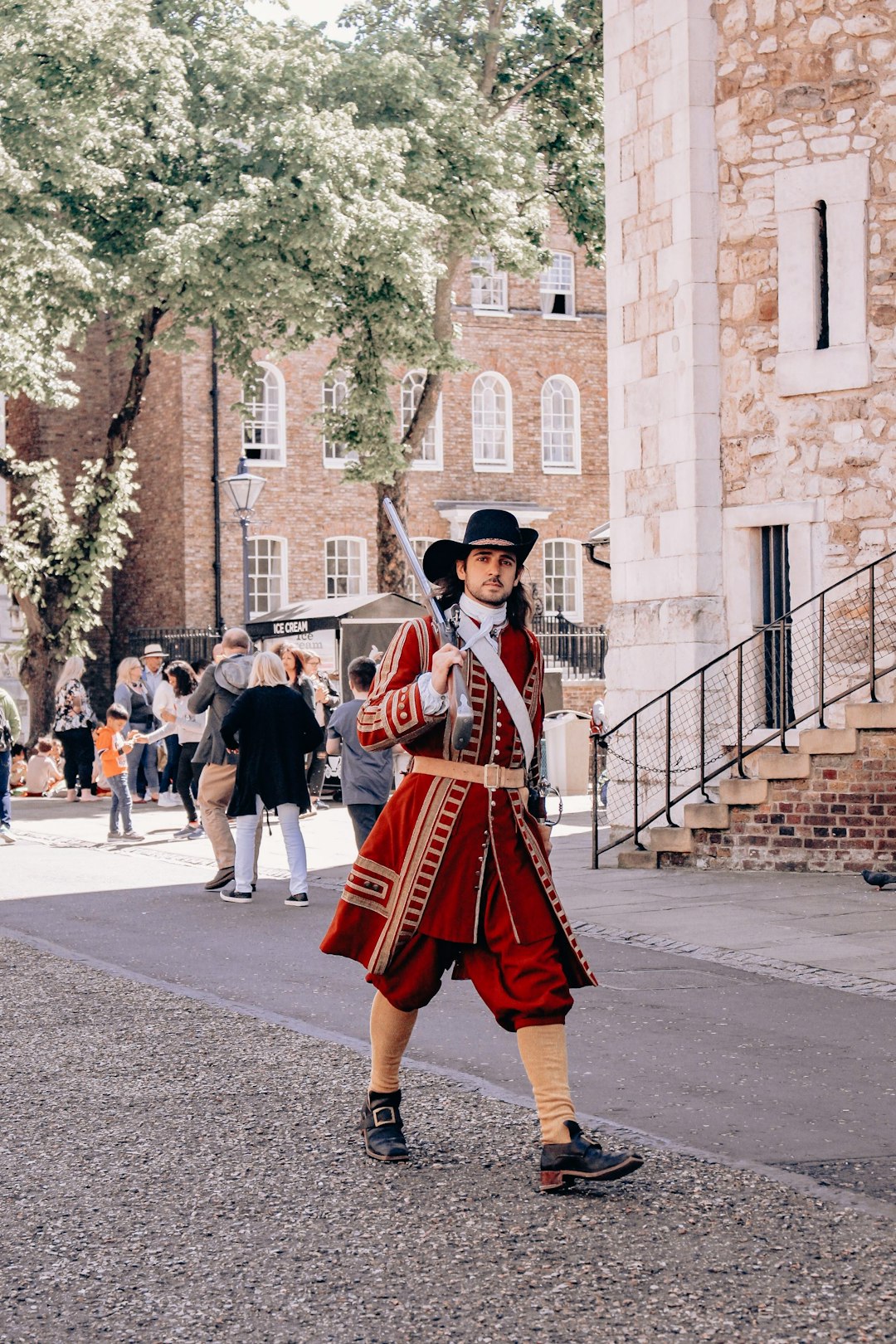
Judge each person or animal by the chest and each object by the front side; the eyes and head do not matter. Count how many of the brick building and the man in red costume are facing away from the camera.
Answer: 0

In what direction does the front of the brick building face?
toward the camera

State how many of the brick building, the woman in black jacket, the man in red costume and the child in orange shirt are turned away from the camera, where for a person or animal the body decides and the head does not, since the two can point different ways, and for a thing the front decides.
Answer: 1

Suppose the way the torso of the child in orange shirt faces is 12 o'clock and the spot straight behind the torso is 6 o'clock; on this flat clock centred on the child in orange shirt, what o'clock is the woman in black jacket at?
The woman in black jacket is roughly at 1 o'clock from the child in orange shirt.

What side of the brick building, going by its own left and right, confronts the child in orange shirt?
front

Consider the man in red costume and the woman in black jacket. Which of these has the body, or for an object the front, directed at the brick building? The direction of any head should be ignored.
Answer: the woman in black jacket

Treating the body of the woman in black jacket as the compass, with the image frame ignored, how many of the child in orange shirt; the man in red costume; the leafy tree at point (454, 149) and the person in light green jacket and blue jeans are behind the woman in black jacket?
1

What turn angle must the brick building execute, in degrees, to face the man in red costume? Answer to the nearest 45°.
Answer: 0° — it already faces them

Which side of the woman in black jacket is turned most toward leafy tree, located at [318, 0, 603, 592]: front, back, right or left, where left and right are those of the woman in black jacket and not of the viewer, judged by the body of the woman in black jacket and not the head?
front

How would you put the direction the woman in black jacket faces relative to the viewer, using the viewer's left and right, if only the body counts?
facing away from the viewer

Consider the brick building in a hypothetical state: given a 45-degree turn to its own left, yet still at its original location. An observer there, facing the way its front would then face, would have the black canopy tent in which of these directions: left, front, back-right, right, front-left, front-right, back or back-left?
front-right

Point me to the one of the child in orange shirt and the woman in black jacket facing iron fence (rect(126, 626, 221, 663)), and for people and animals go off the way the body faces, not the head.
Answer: the woman in black jacket

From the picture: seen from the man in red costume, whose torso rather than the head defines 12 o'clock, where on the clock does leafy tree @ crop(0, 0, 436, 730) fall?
The leafy tree is roughly at 7 o'clock from the man in red costume.

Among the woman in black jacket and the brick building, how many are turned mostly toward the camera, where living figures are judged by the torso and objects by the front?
1

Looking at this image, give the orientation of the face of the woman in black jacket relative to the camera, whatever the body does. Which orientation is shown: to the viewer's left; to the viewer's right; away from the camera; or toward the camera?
away from the camera

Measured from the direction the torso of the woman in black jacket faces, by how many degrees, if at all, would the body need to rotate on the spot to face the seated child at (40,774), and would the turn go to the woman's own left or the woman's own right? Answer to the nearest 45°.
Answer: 0° — they already face them

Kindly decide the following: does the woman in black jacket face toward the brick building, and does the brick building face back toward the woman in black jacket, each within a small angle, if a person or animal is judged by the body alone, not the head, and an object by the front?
yes
